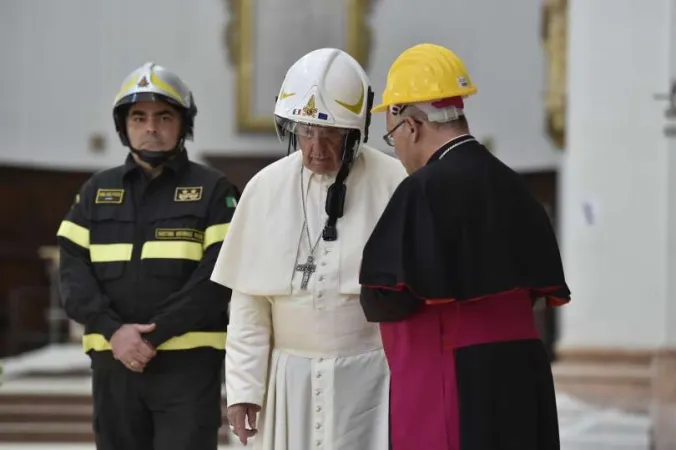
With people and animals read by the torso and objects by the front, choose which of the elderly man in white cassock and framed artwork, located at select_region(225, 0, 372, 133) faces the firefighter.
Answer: the framed artwork

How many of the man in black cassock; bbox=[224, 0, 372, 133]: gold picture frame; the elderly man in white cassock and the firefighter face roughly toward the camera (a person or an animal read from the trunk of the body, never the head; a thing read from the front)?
3

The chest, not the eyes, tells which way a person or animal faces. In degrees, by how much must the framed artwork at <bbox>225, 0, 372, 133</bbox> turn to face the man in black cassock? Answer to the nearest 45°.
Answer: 0° — it already faces them

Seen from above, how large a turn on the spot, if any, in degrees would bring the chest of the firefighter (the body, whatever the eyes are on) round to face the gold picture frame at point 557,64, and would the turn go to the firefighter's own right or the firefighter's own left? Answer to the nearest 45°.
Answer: approximately 135° to the firefighter's own left

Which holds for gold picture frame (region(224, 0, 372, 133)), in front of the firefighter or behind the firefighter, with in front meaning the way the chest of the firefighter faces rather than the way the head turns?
behind

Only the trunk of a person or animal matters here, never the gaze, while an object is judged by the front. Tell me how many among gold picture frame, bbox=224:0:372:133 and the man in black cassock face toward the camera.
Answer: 1

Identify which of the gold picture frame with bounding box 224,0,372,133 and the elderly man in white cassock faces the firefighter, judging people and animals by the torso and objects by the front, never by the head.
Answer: the gold picture frame

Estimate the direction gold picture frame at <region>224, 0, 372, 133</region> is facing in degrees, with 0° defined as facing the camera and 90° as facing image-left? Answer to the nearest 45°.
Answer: approximately 0°
